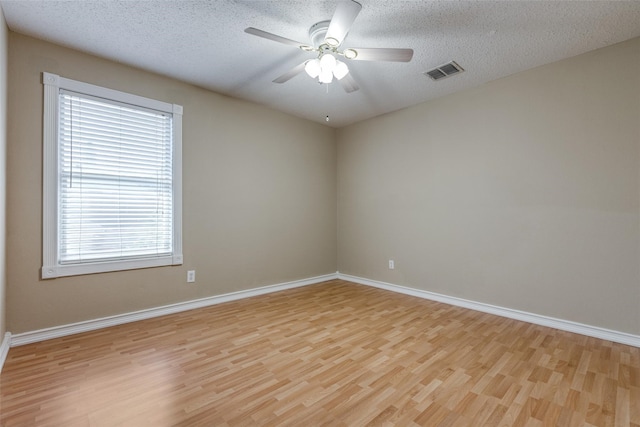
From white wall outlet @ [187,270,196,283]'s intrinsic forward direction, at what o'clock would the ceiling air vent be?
The ceiling air vent is roughly at 10 o'clock from the white wall outlet.

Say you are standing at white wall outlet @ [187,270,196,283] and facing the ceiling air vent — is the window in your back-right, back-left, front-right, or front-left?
back-right

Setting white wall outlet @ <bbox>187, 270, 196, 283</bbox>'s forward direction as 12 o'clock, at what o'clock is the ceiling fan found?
The ceiling fan is roughly at 11 o'clock from the white wall outlet.

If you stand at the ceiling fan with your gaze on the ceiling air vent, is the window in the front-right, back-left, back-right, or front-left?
back-left

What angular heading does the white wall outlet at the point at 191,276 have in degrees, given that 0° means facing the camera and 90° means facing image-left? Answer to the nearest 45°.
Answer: approximately 0°

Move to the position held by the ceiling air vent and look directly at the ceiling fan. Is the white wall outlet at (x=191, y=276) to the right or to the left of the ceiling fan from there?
right
